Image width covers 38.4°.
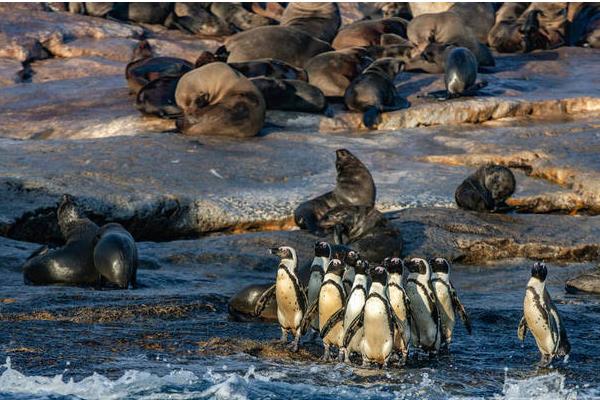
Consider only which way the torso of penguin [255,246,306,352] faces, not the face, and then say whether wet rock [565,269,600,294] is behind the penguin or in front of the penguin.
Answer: behind

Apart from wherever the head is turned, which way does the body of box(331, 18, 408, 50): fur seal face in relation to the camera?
to the viewer's right

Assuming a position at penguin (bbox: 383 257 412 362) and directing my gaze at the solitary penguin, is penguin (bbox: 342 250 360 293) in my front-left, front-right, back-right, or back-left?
back-left

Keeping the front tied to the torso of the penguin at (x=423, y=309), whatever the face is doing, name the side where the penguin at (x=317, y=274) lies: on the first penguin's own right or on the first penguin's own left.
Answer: on the first penguin's own right

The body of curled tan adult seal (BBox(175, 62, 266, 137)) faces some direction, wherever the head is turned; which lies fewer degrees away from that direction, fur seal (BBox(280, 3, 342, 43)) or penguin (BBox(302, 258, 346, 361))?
the penguin
